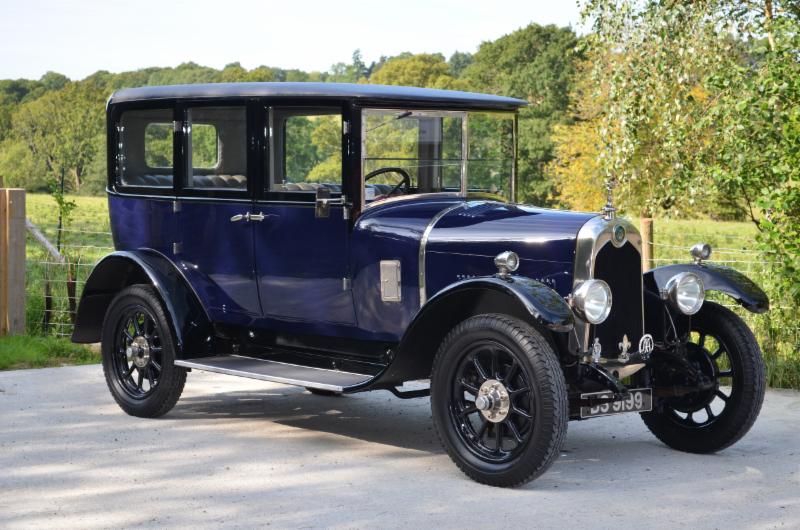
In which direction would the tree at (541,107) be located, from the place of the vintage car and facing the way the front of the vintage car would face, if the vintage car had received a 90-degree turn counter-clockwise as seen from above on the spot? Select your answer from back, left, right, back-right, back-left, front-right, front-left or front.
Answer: front-left

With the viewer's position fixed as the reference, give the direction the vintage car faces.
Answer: facing the viewer and to the right of the viewer

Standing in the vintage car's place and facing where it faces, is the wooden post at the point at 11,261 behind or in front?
behind

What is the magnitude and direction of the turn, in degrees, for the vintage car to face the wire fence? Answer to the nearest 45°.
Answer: approximately 180°

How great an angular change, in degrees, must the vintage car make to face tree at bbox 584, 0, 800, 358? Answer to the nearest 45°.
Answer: approximately 90° to its left
